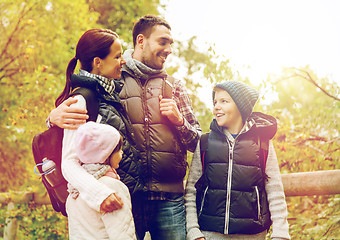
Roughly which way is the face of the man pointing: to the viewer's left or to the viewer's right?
to the viewer's right

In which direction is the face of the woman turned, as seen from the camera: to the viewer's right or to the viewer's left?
to the viewer's right

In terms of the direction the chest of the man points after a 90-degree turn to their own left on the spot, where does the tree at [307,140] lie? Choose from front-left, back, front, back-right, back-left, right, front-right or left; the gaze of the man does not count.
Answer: front-left

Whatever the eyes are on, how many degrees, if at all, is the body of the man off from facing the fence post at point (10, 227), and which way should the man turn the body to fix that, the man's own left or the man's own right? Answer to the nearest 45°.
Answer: approximately 135° to the man's own right

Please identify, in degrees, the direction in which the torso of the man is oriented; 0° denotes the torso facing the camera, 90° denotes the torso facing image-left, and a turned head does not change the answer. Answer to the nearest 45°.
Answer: approximately 0°
